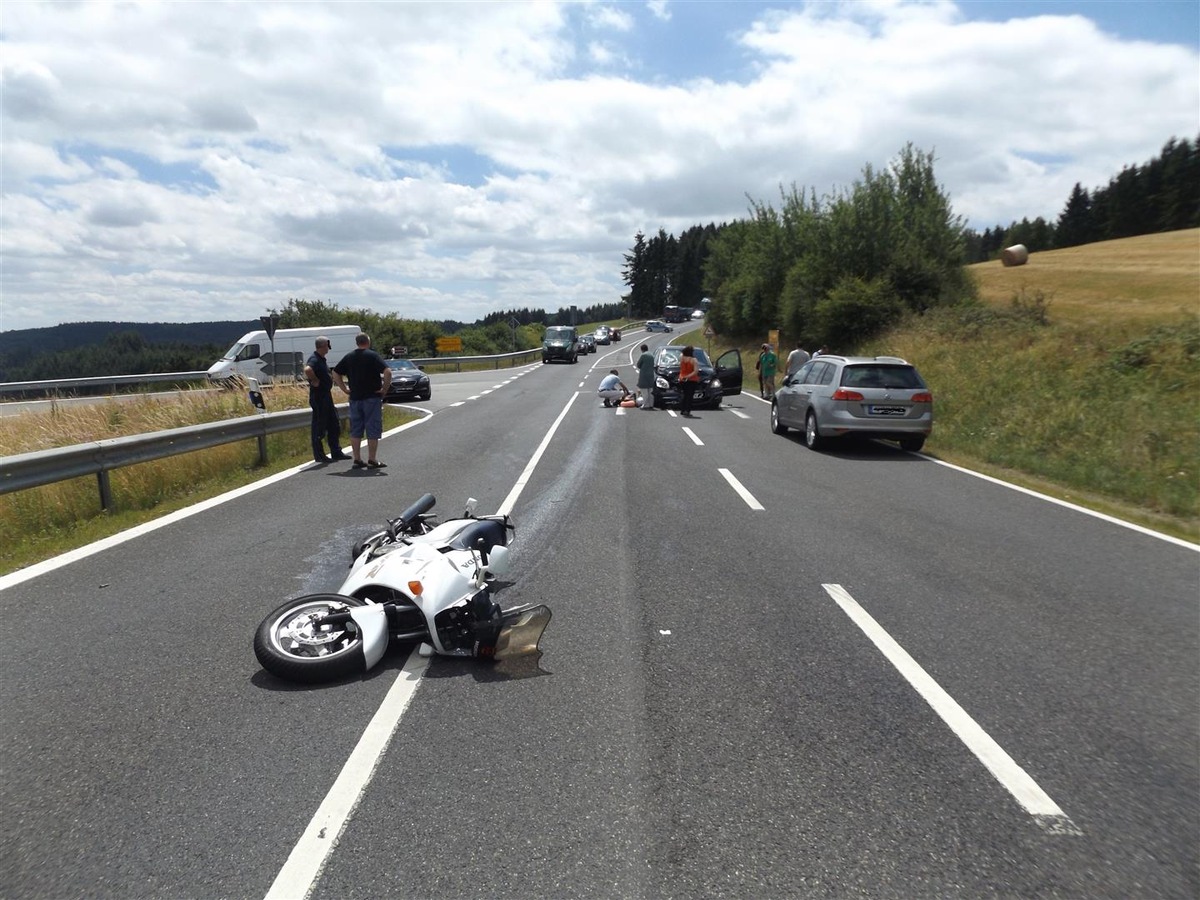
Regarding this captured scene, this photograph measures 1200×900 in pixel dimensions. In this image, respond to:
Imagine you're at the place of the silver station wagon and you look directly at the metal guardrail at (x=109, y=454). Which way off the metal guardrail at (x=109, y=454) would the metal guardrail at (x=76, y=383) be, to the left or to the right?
right

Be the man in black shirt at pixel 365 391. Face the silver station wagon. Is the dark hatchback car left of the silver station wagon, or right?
left

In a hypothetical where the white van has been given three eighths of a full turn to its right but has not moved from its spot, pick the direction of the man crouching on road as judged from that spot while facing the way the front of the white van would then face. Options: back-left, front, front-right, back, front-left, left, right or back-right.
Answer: right

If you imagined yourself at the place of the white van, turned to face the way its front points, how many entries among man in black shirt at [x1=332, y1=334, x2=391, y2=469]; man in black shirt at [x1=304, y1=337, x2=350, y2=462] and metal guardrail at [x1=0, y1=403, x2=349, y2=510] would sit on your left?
3

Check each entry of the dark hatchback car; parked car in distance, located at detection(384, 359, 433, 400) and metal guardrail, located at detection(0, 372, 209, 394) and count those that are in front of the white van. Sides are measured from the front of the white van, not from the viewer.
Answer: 1

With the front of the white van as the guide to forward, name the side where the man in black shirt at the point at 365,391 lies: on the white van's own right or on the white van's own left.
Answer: on the white van's own left

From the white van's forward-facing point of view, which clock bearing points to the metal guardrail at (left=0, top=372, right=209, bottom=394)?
The metal guardrail is roughly at 12 o'clock from the white van.

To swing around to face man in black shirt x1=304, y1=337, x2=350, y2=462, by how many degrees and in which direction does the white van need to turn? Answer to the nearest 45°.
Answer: approximately 90° to its left

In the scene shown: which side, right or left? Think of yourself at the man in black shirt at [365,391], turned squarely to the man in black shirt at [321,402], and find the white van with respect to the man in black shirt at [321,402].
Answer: right

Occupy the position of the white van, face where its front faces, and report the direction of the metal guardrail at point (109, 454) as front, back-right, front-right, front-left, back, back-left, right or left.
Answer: left

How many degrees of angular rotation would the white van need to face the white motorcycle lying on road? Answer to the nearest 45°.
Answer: approximately 90° to its left

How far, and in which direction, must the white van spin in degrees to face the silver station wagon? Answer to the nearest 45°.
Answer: approximately 135° to its left

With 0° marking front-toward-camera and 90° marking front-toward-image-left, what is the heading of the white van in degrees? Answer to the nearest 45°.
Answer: approximately 90°

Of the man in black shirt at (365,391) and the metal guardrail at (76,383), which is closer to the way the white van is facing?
the metal guardrail
